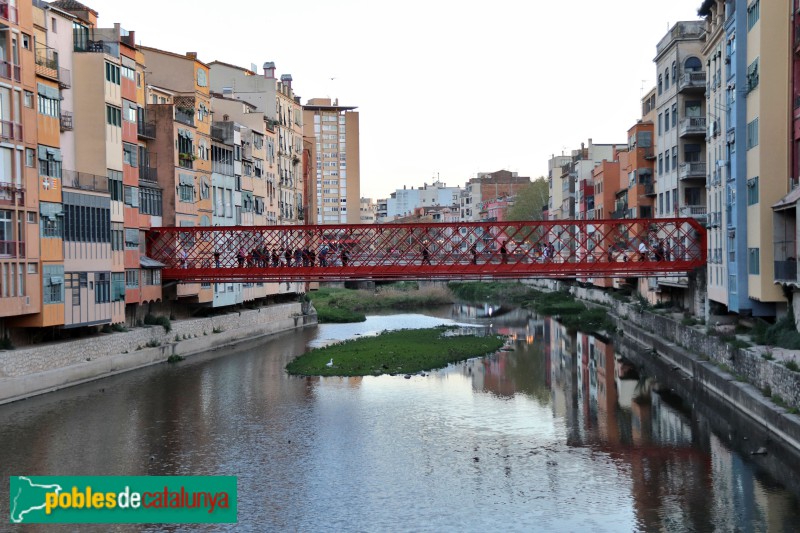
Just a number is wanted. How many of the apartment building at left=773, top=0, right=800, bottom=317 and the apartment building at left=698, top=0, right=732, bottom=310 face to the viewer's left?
2

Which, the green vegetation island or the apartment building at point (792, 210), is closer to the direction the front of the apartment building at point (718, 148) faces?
the green vegetation island

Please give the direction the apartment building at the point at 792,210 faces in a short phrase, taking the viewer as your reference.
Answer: facing to the left of the viewer

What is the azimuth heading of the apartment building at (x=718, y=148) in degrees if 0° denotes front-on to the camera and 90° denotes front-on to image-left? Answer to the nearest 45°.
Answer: approximately 90°

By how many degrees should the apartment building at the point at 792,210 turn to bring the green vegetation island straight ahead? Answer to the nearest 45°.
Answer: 0° — it already faces it
